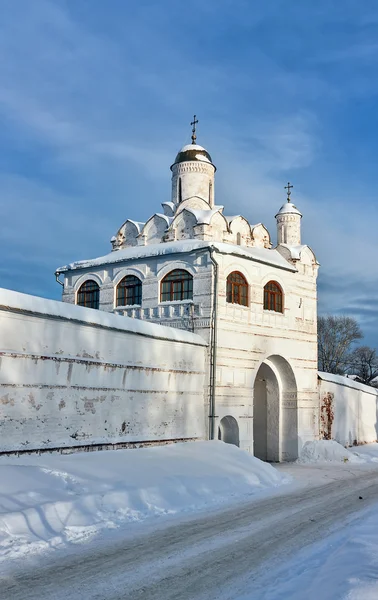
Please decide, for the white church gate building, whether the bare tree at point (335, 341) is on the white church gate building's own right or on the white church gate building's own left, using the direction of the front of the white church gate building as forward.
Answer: on the white church gate building's own left

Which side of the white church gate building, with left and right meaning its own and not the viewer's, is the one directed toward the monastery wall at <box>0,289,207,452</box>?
right

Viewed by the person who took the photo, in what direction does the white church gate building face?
facing the viewer and to the right of the viewer

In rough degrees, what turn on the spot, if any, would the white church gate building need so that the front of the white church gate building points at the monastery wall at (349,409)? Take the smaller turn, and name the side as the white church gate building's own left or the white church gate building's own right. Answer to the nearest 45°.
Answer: approximately 90° to the white church gate building's own left
